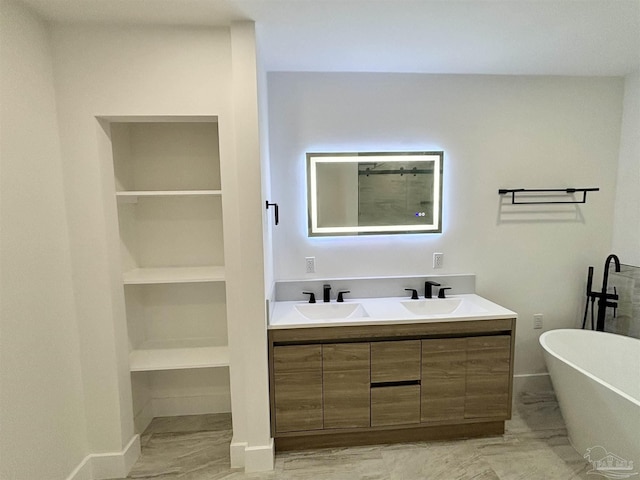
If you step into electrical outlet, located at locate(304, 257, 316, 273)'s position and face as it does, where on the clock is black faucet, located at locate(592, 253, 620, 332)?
The black faucet is roughly at 9 o'clock from the electrical outlet.

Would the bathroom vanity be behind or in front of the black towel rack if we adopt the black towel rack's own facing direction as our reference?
in front

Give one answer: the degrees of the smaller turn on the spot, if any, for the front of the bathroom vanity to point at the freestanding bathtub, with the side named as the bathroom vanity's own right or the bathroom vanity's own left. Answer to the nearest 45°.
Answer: approximately 90° to the bathroom vanity's own left

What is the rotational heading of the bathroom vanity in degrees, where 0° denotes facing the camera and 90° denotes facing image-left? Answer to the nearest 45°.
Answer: approximately 0°

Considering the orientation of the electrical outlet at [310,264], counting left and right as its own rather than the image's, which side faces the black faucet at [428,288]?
left

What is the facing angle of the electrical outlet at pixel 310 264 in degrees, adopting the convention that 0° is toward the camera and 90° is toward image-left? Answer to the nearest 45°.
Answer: approximately 0°

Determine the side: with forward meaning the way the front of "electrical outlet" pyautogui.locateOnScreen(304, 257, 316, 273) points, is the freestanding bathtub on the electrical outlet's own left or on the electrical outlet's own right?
on the electrical outlet's own left

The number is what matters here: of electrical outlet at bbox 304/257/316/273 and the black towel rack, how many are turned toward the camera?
2
